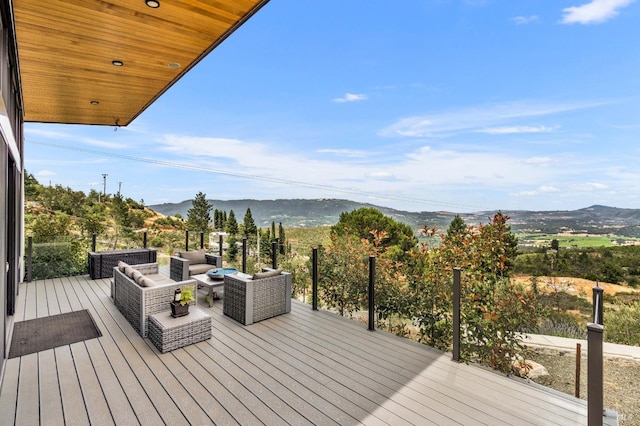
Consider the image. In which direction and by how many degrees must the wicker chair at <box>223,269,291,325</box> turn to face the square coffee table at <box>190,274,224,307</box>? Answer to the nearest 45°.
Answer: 0° — it already faces it

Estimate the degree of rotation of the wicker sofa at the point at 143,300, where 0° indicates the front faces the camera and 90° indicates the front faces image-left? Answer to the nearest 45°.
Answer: approximately 225°

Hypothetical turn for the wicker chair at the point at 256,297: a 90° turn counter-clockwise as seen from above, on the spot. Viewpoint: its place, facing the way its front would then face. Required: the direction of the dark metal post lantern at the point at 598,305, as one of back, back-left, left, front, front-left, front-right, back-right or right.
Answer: left

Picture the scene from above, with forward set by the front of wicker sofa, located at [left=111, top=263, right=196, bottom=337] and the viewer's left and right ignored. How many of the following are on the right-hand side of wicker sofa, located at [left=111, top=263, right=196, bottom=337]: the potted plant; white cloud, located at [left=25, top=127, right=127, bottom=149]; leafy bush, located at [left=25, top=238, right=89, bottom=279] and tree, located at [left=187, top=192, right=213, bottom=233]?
1

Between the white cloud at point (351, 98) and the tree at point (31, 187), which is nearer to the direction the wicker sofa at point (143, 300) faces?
the white cloud

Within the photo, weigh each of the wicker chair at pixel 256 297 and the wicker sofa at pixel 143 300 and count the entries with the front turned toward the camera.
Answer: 0

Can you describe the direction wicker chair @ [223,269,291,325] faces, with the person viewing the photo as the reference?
facing away from the viewer and to the left of the viewer

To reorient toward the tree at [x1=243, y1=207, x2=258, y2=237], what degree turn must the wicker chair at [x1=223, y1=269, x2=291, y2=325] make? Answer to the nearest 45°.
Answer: approximately 45° to its right

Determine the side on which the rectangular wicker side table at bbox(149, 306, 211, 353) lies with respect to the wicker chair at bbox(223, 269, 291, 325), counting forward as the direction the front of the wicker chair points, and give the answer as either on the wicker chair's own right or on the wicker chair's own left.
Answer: on the wicker chair's own left

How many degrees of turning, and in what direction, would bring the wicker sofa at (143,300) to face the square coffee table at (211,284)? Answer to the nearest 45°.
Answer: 0° — it already faces it

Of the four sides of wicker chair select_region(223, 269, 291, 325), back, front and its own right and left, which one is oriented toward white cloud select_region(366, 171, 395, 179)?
right

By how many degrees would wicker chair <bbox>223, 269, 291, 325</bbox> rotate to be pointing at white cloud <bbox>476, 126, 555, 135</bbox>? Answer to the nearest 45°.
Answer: approximately 90° to its right

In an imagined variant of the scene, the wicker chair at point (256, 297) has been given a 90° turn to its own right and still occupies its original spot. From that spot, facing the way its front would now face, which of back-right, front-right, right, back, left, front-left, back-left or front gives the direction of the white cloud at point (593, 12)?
front-right
